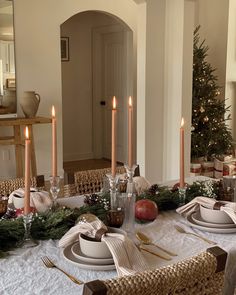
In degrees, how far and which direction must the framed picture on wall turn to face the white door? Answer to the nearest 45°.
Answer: approximately 135° to its left

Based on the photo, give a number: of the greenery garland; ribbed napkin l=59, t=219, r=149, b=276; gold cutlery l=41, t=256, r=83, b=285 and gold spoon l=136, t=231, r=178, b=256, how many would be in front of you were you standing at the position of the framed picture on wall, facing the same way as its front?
4

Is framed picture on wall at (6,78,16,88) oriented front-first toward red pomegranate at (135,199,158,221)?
yes

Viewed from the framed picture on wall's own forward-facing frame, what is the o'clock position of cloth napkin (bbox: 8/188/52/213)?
The cloth napkin is roughly at 12 o'clock from the framed picture on wall.

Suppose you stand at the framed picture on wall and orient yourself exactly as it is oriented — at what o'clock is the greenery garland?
The greenery garland is roughly at 12 o'clock from the framed picture on wall.

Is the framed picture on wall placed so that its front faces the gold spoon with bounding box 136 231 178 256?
yes

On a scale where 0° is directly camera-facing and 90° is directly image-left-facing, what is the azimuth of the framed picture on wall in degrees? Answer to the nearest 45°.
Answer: approximately 0°

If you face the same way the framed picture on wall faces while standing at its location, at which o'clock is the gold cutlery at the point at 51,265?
The gold cutlery is roughly at 12 o'clock from the framed picture on wall.

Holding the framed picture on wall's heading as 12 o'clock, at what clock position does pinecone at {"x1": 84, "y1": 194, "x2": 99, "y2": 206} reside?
The pinecone is roughly at 12 o'clock from the framed picture on wall.
